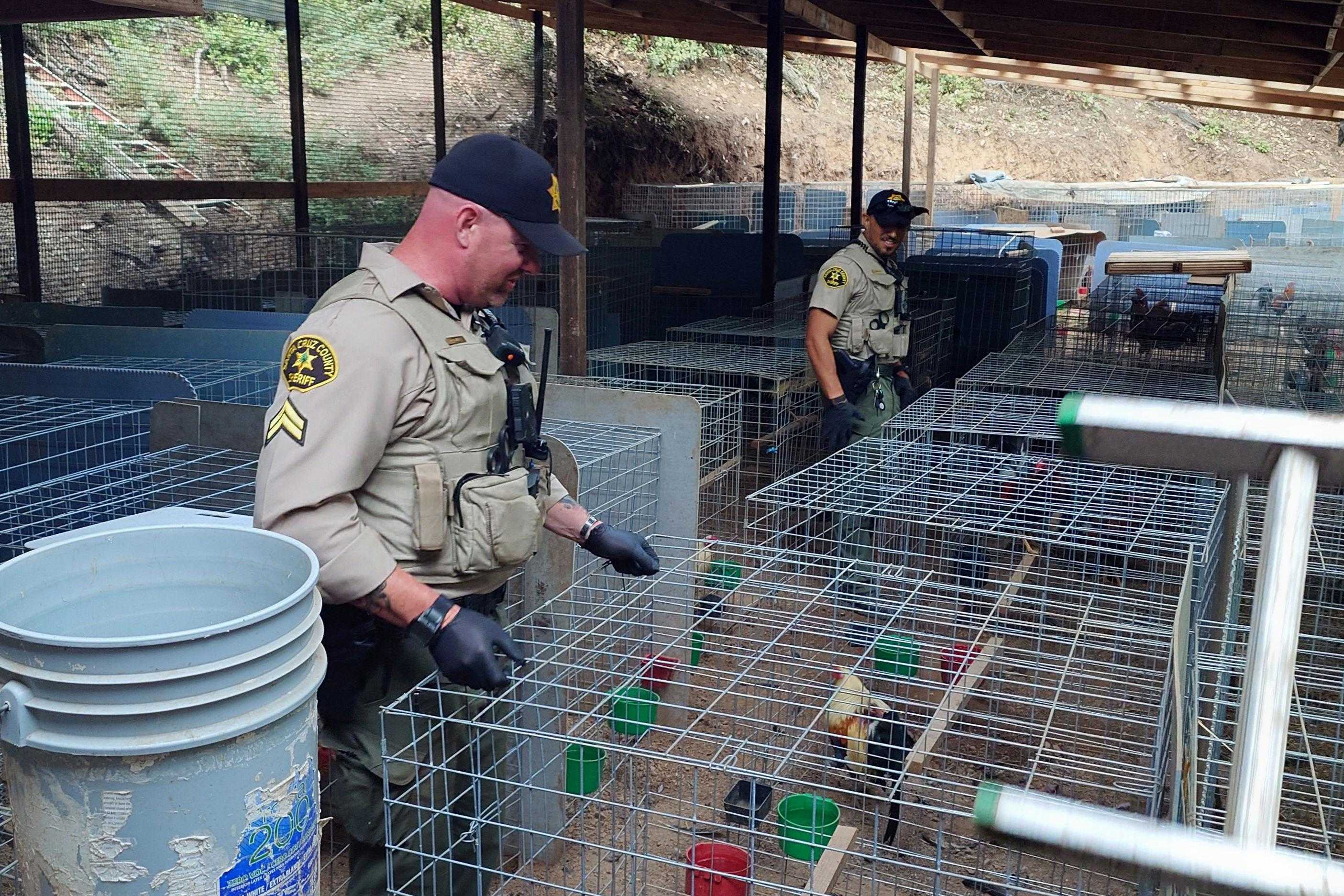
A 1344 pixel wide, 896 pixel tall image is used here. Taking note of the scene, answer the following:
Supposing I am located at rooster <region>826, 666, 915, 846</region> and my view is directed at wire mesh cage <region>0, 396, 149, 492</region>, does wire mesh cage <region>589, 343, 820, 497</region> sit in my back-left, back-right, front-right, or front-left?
front-right

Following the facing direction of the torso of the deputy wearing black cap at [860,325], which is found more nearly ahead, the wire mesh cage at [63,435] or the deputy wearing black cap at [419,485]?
the deputy wearing black cap

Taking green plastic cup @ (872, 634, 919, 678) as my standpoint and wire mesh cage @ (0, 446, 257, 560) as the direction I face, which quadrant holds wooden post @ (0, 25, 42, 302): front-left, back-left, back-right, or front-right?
front-right

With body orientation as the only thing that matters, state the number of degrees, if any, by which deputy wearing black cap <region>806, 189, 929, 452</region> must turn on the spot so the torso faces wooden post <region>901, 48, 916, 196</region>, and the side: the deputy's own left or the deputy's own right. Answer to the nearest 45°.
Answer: approximately 135° to the deputy's own left

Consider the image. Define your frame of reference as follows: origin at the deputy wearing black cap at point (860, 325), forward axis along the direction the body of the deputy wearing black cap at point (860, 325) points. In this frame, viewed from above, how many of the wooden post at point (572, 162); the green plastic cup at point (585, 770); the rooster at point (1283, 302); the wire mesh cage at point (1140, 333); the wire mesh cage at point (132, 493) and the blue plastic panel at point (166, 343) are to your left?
2

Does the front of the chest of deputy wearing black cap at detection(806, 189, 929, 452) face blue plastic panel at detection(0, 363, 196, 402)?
no

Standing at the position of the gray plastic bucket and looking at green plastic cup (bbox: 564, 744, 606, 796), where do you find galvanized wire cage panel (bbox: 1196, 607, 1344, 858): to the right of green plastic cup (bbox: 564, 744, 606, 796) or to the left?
right

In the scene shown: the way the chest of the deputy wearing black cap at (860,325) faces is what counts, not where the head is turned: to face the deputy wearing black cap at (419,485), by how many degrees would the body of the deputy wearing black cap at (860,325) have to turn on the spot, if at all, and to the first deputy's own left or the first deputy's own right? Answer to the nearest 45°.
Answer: approximately 45° to the first deputy's own right

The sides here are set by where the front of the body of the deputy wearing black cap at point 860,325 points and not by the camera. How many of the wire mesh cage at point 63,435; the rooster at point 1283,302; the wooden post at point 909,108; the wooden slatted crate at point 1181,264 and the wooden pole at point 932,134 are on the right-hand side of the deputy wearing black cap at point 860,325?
1

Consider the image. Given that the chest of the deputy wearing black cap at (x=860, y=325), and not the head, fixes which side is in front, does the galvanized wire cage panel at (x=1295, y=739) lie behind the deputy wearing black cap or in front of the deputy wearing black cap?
in front

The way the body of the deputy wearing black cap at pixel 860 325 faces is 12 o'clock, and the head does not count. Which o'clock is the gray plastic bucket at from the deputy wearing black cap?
The gray plastic bucket is roughly at 2 o'clock from the deputy wearing black cap.

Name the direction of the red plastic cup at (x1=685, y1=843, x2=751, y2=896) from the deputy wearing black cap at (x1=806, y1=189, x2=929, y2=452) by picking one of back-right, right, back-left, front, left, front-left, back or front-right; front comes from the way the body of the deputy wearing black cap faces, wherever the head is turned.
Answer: front-right

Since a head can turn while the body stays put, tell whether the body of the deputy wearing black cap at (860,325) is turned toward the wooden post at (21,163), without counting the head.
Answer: no

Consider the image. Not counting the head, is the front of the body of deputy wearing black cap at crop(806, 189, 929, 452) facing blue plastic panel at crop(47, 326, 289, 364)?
no

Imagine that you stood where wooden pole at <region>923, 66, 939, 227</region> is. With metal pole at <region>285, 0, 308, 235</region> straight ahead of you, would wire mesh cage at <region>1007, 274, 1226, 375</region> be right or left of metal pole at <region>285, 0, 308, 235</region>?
left

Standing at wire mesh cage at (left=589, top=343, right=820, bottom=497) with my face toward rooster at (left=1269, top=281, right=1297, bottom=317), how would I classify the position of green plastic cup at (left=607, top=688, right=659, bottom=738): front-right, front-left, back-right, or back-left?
back-right

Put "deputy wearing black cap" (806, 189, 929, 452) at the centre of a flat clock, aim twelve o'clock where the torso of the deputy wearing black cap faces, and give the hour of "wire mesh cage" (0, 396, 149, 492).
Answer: The wire mesh cage is roughly at 3 o'clock from the deputy wearing black cap.

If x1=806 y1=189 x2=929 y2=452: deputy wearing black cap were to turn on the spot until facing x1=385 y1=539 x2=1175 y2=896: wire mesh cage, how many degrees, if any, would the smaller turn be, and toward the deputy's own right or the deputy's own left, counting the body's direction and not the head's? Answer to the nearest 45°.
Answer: approximately 45° to the deputy's own right

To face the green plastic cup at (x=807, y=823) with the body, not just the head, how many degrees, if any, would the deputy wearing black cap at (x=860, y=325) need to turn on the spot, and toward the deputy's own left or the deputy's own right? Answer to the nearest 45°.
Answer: approximately 45° to the deputy's own right
